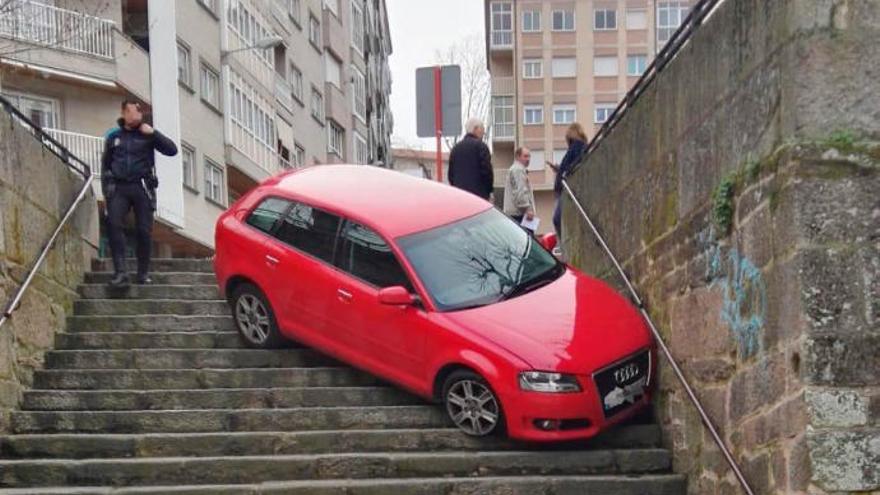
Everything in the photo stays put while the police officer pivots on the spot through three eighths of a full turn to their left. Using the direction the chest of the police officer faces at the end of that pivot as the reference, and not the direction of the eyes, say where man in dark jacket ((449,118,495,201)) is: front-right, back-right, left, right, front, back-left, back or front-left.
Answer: front-right

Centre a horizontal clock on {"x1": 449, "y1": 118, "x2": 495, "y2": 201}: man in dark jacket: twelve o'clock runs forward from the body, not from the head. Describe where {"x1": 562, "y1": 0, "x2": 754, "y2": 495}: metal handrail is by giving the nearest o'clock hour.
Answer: The metal handrail is roughly at 4 o'clock from the man in dark jacket.

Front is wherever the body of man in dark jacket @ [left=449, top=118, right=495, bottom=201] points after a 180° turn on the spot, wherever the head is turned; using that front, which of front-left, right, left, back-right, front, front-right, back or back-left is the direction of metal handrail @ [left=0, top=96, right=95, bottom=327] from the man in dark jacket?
front

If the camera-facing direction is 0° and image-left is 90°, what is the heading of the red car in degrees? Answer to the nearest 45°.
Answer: approximately 315°

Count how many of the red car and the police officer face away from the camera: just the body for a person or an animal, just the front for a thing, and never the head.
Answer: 0

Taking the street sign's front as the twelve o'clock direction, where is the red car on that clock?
The red car is roughly at 6 o'clock from the street sign.

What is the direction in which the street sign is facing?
away from the camera

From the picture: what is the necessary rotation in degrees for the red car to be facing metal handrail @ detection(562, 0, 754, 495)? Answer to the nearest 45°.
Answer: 0° — it already faces it

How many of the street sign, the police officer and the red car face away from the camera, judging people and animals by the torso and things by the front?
1

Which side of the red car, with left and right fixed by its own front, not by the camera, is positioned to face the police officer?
back

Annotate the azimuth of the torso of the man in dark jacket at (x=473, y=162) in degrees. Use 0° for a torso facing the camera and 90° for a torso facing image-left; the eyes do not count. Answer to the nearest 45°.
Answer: approximately 225°
